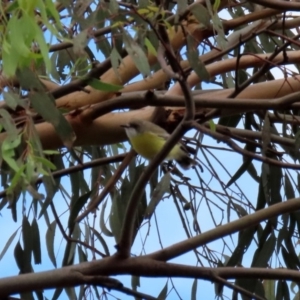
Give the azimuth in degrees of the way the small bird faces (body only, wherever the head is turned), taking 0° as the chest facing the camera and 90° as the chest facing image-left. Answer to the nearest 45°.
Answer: approximately 90°
